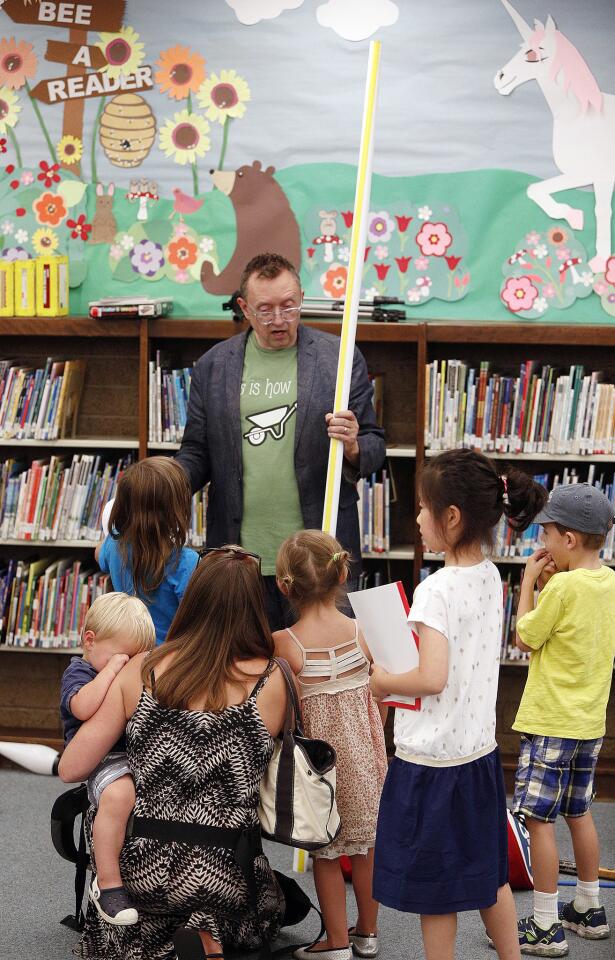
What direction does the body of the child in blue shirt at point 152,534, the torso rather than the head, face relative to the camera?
away from the camera

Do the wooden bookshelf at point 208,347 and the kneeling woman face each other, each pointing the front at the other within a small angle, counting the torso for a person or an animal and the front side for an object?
yes

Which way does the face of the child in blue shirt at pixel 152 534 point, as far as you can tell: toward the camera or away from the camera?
away from the camera

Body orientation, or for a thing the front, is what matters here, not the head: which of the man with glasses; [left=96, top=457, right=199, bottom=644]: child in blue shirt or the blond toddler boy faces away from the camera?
the child in blue shirt

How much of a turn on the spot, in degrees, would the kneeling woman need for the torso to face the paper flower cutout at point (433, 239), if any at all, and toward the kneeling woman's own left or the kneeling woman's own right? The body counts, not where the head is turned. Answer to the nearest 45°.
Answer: approximately 45° to the kneeling woman's own right

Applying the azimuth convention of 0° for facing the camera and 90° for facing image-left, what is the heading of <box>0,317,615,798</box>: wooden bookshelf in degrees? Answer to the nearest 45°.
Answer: approximately 0°

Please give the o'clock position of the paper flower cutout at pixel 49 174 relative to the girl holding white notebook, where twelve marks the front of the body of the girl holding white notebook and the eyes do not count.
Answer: The paper flower cutout is roughly at 12 o'clock from the girl holding white notebook.

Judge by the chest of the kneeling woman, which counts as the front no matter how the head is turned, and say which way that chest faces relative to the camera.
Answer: away from the camera

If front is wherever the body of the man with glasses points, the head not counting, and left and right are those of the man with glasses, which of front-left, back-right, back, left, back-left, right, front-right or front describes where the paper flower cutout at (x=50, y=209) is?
back-right

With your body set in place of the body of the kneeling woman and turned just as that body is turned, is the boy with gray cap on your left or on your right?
on your right

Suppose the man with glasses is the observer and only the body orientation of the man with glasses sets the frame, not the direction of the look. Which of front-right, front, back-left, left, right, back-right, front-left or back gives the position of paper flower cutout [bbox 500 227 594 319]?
back-left

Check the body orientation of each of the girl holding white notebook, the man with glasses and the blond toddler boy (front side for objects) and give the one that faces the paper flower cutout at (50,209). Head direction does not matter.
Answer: the girl holding white notebook
